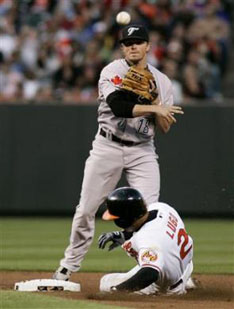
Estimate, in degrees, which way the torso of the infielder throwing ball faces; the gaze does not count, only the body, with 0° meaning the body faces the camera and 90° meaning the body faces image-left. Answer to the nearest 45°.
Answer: approximately 0°

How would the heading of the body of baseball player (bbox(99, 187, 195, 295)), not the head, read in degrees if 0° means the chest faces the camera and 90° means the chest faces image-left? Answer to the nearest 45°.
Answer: approximately 90°

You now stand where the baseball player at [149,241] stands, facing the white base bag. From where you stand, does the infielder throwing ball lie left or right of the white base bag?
right

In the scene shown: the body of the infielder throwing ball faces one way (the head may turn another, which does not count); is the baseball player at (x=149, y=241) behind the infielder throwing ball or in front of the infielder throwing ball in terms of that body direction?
in front

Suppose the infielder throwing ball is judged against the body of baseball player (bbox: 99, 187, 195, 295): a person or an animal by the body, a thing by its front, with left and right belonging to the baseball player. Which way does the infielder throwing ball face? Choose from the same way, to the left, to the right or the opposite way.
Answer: to the left

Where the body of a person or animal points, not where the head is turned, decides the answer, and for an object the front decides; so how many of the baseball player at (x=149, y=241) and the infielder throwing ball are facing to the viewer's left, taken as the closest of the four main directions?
1

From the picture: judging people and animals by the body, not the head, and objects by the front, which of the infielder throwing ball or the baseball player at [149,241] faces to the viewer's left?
the baseball player

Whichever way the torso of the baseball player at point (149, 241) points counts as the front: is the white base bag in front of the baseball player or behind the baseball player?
in front
